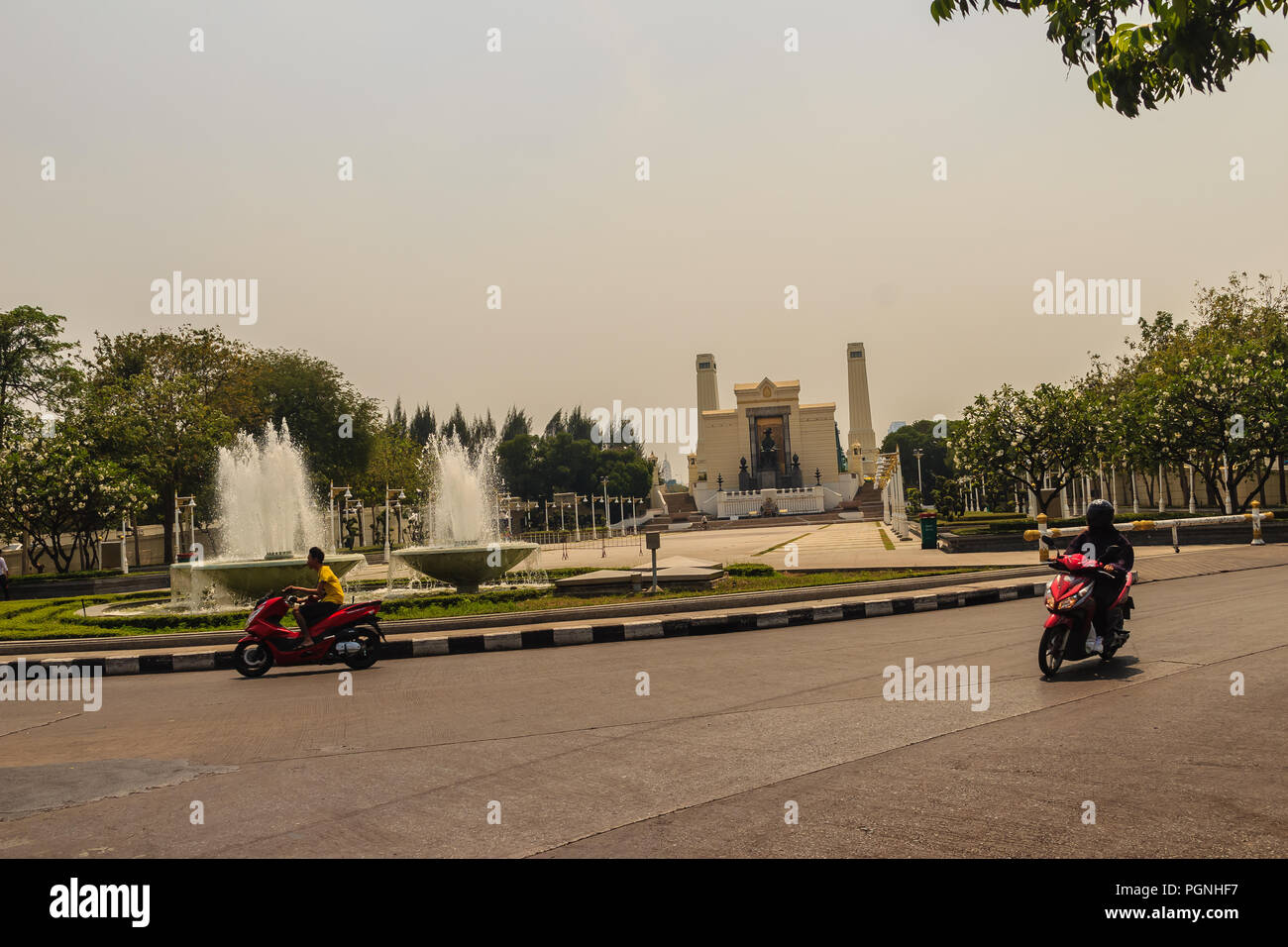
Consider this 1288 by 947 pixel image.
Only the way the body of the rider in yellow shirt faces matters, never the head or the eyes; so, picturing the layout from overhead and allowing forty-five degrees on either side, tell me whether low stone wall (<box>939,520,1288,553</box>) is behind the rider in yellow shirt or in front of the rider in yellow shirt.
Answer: behind

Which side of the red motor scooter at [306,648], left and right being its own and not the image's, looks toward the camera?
left

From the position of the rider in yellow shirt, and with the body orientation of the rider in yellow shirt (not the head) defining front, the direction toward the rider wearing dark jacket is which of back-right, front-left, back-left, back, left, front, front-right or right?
back-left

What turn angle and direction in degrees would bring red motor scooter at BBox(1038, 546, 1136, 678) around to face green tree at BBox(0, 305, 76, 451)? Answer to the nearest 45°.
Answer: approximately 90° to its right

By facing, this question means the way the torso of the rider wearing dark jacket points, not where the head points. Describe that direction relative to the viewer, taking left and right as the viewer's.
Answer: facing the viewer and to the left of the viewer

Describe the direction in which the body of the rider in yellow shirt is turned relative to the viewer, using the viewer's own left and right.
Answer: facing to the left of the viewer

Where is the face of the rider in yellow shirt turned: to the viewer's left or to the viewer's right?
to the viewer's left

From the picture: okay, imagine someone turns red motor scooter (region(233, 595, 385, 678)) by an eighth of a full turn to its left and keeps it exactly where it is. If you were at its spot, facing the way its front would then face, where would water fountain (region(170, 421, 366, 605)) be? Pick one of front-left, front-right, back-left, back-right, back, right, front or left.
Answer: back-right

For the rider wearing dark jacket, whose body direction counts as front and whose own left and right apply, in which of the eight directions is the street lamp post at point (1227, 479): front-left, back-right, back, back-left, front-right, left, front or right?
back-right
